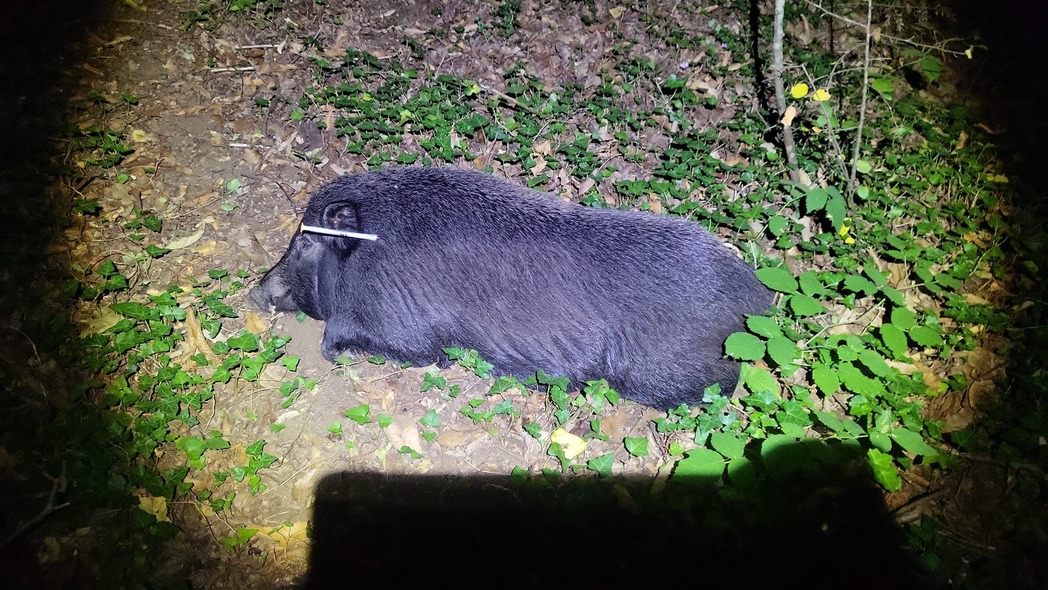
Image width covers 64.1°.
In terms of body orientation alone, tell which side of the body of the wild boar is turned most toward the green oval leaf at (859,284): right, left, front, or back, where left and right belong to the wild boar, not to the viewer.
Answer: back

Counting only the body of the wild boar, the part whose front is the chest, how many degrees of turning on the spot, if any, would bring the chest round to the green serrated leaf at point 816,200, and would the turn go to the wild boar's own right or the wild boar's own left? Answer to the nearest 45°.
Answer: approximately 180°

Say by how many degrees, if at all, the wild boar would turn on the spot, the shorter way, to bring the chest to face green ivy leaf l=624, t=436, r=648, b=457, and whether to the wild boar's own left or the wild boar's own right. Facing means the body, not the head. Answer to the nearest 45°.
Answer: approximately 135° to the wild boar's own left

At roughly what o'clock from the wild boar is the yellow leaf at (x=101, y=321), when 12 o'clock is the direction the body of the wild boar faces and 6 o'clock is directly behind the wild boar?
The yellow leaf is roughly at 12 o'clock from the wild boar.

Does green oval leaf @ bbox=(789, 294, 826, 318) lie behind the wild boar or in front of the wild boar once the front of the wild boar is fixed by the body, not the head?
behind

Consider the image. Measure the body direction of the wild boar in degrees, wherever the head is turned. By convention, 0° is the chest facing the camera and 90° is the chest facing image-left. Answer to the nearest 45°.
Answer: approximately 90°

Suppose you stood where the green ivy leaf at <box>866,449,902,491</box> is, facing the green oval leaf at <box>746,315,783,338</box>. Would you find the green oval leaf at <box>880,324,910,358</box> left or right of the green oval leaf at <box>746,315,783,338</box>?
right

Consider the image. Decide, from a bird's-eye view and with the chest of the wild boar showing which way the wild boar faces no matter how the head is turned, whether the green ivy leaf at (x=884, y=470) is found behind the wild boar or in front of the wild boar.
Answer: behind

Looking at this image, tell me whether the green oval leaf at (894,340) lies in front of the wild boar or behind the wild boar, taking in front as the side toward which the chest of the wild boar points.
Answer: behind
